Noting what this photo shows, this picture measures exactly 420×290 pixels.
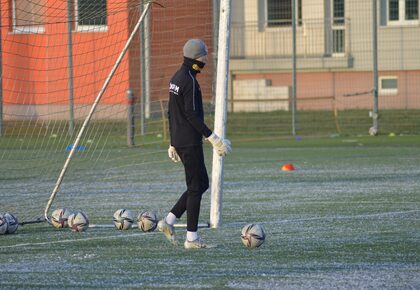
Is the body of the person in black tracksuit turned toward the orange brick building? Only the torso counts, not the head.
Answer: no

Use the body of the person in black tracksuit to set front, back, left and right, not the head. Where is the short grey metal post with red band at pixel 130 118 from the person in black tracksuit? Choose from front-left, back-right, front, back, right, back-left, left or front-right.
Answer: left

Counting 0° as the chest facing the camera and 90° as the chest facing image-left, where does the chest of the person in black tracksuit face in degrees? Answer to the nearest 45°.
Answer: approximately 270°

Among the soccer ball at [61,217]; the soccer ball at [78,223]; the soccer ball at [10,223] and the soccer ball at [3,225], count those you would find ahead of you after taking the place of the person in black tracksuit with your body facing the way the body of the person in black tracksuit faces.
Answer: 0

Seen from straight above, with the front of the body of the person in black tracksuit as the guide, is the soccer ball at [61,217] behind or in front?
behind

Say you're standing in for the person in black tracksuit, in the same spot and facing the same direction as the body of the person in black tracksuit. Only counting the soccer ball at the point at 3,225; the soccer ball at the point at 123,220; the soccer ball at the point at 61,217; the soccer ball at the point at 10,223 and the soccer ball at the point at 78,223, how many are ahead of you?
0

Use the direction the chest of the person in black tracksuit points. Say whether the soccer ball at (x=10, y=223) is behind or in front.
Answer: behind

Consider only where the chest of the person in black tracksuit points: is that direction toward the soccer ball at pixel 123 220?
no

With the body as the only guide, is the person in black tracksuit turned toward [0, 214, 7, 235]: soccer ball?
no

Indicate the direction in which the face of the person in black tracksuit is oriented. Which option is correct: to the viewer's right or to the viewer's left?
to the viewer's right
